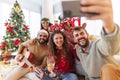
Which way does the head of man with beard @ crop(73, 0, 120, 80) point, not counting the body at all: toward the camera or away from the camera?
toward the camera

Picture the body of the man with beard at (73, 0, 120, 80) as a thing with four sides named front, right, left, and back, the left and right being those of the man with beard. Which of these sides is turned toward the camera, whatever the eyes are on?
front

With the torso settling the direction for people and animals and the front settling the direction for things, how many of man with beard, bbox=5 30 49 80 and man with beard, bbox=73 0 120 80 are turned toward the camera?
2

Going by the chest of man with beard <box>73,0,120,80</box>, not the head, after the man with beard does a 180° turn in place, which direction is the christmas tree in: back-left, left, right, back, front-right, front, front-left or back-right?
front-left

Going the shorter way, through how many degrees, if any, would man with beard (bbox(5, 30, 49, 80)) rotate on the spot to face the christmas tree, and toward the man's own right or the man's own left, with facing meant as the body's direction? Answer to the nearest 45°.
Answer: approximately 180°
